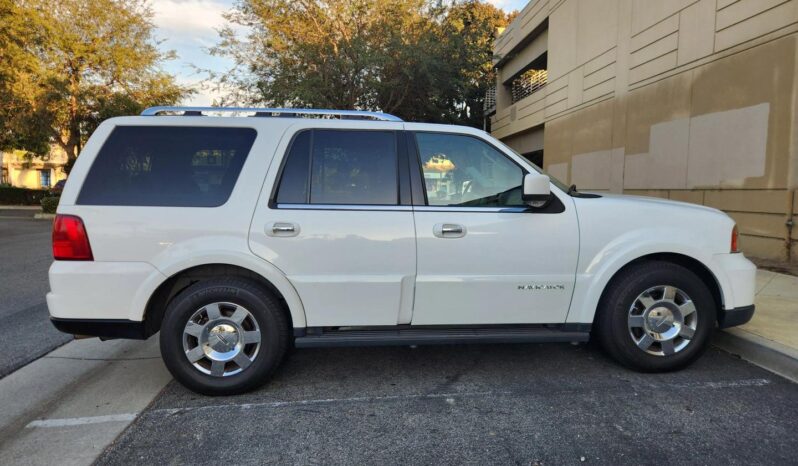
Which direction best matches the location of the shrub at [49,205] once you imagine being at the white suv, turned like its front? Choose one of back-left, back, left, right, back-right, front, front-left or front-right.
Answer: back-left

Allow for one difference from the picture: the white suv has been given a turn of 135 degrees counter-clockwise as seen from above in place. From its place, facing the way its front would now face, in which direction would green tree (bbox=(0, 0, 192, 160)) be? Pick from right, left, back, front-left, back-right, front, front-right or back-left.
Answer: front

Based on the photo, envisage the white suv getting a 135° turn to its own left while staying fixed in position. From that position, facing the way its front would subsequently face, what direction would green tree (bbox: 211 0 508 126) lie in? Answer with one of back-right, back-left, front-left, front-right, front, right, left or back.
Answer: front-right

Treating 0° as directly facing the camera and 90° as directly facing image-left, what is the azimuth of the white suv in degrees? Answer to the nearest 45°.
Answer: approximately 270°

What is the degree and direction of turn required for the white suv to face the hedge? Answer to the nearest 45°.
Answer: approximately 135° to its left
